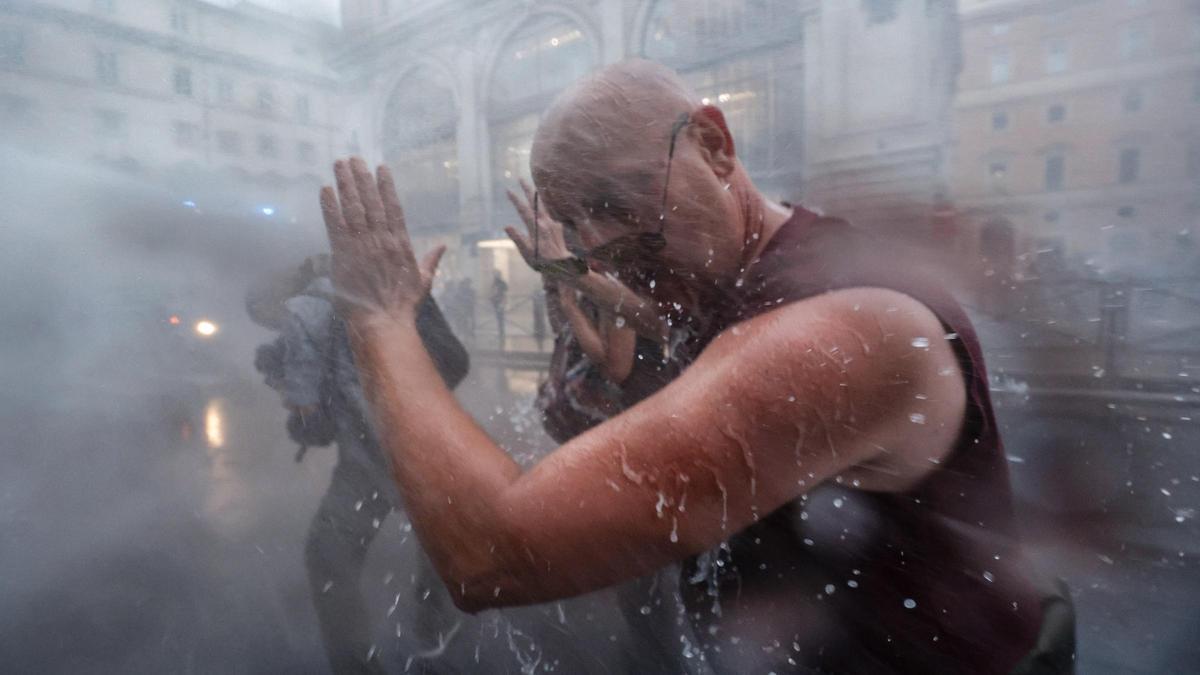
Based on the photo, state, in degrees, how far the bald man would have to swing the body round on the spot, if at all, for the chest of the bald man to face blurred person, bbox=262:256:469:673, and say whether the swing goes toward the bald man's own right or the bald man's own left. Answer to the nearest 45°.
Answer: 0° — they already face them

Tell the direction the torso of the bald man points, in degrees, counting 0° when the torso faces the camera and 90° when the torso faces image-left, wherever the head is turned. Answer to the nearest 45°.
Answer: approximately 90°
